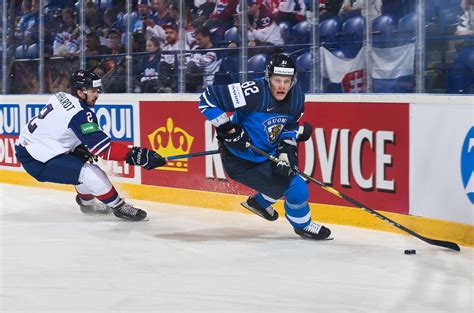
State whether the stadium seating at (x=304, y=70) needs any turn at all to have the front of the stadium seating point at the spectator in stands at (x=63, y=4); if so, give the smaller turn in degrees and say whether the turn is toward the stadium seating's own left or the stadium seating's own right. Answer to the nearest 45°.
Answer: approximately 135° to the stadium seating's own right

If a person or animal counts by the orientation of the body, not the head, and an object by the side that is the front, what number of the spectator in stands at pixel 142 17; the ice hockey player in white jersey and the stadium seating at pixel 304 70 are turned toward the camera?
2

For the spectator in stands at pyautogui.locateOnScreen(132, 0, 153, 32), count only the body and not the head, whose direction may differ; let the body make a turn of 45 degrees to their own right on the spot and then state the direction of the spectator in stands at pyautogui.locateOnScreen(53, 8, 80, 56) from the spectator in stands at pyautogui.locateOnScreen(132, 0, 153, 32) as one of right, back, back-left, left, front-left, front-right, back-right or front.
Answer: right

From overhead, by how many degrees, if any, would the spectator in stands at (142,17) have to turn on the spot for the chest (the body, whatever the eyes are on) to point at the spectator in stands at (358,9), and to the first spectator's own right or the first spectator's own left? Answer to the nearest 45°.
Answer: approximately 45° to the first spectator's own left

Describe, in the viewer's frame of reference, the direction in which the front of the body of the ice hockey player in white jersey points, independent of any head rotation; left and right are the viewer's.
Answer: facing to the right of the viewer

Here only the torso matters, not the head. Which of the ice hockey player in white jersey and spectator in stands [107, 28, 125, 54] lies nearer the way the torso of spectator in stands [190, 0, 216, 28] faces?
the ice hockey player in white jersey

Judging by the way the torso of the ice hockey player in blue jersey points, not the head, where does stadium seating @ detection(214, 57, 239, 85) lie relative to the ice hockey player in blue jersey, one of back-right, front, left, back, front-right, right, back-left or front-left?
back-left

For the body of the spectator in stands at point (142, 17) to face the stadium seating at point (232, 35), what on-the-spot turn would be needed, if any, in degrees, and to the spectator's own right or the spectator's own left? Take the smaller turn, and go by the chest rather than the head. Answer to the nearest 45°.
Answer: approximately 45° to the spectator's own left

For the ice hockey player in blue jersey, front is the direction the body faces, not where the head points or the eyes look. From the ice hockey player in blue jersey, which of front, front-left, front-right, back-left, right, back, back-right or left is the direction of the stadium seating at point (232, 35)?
back-left
